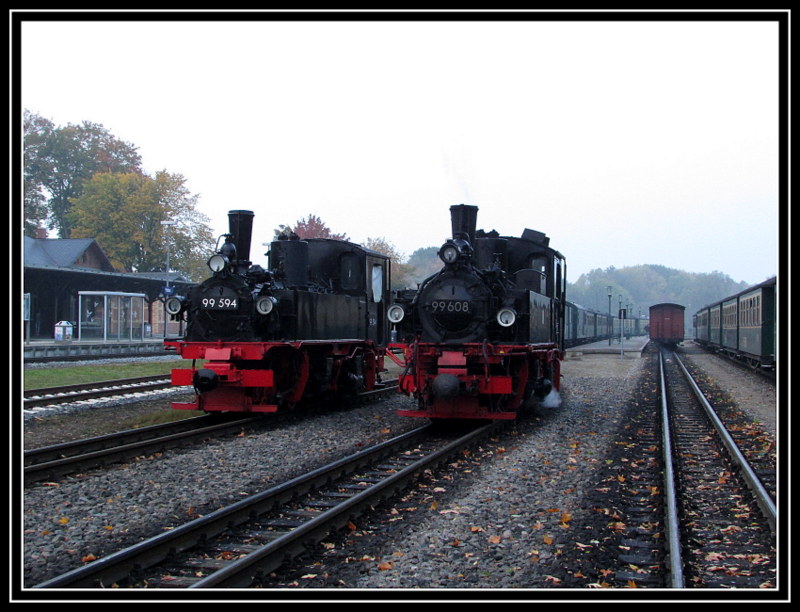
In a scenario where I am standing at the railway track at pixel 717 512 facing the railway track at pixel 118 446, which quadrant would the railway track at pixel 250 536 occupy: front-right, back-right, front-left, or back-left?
front-left

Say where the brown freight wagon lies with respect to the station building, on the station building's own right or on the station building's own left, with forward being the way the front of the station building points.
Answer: on the station building's own left

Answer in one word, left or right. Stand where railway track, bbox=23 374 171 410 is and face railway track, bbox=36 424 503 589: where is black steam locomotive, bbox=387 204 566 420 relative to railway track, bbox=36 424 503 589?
left

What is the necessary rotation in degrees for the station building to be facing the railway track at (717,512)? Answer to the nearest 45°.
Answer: approximately 45° to its right

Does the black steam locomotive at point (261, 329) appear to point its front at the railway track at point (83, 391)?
no

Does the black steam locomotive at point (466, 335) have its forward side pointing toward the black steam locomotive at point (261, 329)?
no

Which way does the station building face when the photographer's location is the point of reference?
facing the viewer and to the right of the viewer

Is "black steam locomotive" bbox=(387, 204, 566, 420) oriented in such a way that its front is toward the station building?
no

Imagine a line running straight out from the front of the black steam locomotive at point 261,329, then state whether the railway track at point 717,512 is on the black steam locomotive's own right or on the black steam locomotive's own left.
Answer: on the black steam locomotive's own left

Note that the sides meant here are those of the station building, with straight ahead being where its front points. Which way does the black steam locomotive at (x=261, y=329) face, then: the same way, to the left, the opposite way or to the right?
to the right

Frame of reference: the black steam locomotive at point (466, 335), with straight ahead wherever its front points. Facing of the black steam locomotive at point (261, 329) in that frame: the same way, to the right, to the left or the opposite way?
the same way

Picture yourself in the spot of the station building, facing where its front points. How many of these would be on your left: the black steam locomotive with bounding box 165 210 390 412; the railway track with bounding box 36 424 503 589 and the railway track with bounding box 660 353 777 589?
0

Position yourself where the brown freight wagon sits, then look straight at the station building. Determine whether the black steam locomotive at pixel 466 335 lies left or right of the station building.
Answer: left

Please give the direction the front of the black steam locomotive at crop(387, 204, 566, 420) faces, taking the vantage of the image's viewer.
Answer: facing the viewer and to the left of the viewer

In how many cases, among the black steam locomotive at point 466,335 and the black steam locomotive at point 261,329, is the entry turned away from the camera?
0

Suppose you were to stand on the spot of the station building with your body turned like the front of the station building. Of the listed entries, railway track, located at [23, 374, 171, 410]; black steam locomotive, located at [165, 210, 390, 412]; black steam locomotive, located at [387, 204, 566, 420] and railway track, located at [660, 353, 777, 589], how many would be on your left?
0

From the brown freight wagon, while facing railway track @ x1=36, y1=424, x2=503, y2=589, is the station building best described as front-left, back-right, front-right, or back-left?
front-right
